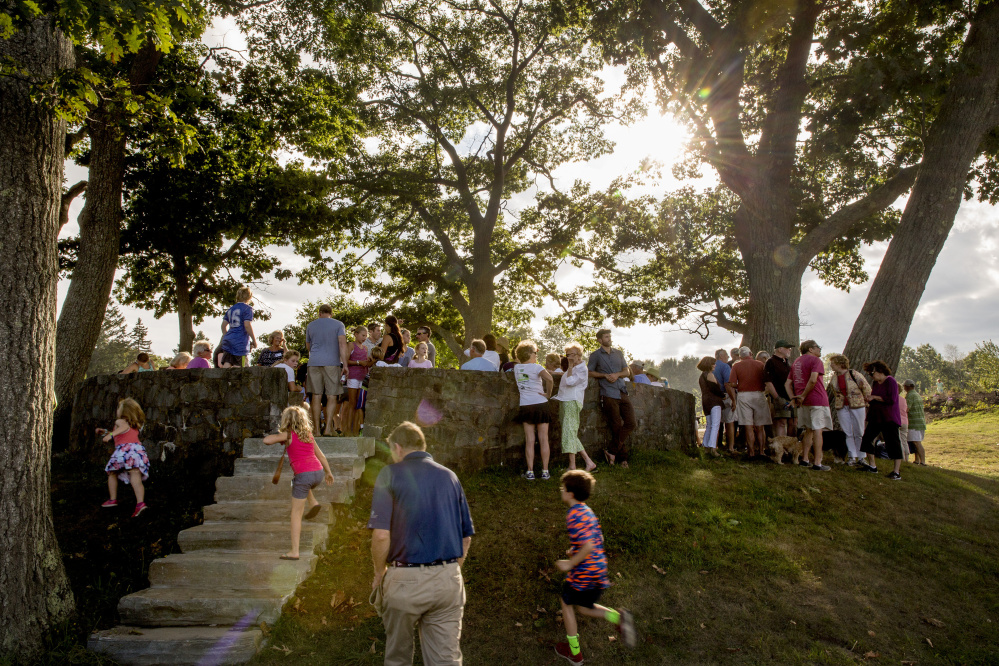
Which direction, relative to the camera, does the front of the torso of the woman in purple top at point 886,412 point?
to the viewer's left

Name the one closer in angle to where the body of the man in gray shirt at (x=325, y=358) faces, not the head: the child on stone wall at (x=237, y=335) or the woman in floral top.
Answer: the child on stone wall

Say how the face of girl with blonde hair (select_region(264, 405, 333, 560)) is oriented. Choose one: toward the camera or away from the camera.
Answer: away from the camera

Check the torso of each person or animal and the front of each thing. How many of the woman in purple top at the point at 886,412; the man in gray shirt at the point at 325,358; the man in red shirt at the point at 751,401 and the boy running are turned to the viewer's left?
2

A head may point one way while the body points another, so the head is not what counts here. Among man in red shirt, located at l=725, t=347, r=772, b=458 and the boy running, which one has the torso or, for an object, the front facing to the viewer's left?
the boy running

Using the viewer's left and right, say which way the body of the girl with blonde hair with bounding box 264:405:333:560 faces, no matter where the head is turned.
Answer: facing away from the viewer and to the left of the viewer

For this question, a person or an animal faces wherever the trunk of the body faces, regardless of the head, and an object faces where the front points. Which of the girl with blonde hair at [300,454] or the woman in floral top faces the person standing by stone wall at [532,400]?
the woman in floral top

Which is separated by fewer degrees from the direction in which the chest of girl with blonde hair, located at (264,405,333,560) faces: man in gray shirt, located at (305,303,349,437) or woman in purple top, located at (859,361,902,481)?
the man in gray shirt
